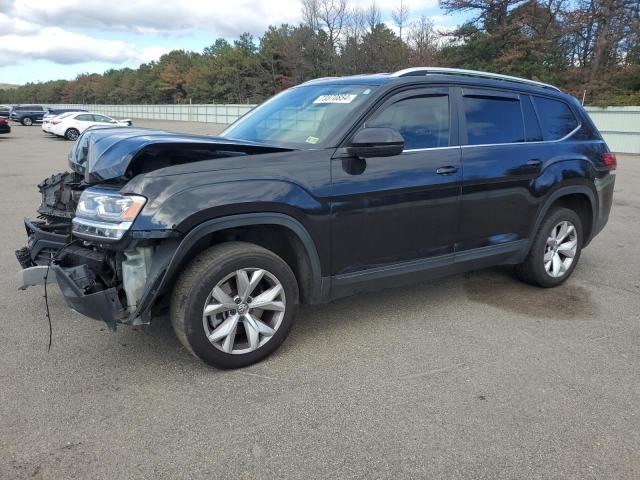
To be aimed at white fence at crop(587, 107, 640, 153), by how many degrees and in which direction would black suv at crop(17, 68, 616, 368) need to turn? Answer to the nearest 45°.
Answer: approximately 180°

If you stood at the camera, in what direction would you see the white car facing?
facing away from the viewer and to the right of the viewer

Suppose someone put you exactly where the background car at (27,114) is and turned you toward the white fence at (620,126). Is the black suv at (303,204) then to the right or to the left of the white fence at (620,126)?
right

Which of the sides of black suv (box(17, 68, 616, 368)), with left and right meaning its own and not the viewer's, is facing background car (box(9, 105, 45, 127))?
right

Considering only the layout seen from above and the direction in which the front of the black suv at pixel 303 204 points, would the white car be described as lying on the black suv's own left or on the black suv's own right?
on the black suv's own right

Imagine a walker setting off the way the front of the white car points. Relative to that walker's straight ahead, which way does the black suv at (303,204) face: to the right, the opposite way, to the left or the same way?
the opposite way

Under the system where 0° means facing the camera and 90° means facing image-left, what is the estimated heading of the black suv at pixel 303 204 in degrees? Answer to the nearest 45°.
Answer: approximately 45°
